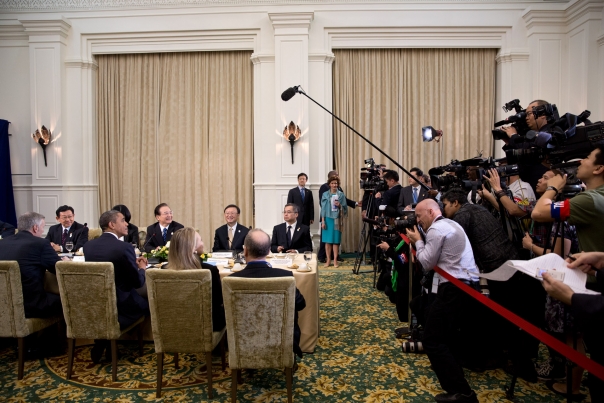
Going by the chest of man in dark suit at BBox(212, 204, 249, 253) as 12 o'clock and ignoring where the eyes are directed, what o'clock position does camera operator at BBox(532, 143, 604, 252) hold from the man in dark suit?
The camera operator is roughly at 11 o'clock from the man in dark suit.

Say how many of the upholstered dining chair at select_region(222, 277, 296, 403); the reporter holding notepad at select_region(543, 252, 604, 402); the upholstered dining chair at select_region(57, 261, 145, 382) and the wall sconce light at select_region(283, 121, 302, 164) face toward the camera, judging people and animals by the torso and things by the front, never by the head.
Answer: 1

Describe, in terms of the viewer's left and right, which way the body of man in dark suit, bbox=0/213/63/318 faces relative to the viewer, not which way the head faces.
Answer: facing away from the viewer and to the right of the viewer

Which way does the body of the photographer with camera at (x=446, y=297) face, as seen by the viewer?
to the viewer's left

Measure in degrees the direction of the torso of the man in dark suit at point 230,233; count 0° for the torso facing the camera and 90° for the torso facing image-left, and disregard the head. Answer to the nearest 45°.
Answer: approximately 0°

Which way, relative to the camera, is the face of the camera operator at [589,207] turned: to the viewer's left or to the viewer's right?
to the viewer's left

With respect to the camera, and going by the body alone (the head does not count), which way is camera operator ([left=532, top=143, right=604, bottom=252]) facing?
to the viewer's left

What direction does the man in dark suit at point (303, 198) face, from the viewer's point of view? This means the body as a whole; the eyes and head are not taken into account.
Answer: toward the camera

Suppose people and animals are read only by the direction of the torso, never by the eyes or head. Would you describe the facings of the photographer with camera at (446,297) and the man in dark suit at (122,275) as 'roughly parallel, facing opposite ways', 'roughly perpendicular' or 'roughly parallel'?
roughly perpendicular

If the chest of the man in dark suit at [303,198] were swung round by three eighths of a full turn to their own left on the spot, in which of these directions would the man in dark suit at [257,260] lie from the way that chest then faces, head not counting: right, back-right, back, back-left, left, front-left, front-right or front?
back-right

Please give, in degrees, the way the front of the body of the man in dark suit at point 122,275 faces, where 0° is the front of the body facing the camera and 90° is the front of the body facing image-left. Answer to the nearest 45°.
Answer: approximately 225°

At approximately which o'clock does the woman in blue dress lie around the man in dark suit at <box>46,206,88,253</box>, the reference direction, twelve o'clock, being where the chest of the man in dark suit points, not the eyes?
The woman in blue dress is roughly at 9 o'clock from the man in dark suit.

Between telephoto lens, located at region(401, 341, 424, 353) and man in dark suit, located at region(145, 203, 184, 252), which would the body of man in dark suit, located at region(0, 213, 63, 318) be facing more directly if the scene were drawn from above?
the man in dark suit

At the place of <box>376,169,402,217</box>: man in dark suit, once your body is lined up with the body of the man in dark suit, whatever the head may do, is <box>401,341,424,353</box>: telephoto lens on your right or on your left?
on your left

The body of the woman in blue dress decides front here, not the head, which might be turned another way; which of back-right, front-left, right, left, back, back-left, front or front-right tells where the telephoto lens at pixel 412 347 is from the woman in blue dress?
front

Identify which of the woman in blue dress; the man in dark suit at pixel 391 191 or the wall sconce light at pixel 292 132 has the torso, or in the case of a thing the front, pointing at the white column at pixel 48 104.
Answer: the man in dark suit

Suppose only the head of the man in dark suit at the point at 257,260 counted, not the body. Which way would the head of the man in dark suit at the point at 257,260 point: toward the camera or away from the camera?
away from the camera
